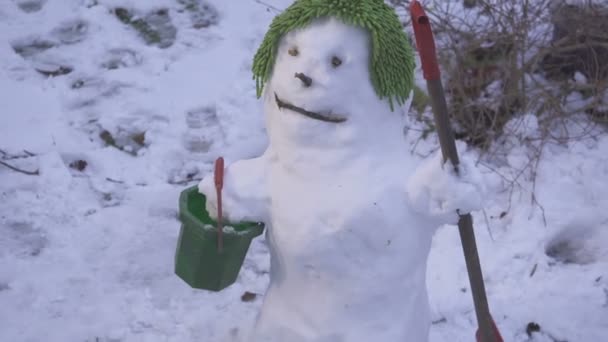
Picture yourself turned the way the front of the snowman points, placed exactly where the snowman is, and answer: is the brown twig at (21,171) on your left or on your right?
on your right

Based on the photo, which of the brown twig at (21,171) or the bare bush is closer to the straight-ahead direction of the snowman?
the brown twig

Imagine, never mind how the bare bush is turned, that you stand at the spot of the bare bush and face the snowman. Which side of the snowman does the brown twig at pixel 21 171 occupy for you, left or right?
right

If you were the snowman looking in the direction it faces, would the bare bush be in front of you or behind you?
behind

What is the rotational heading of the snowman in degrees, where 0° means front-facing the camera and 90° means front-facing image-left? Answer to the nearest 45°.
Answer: approximately 45°
